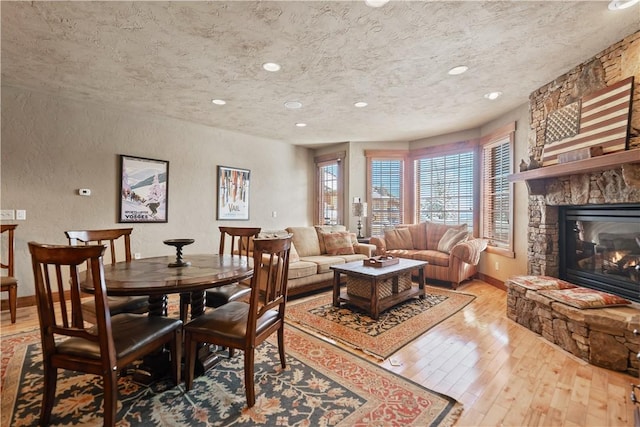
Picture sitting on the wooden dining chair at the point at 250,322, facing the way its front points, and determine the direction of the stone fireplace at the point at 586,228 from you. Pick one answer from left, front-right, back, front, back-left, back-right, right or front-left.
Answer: back-right

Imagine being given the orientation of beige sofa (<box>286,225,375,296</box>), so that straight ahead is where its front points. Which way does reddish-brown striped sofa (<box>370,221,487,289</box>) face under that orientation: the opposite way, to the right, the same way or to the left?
to the right

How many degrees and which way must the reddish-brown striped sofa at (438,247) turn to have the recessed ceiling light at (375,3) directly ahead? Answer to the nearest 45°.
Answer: approximately 45° to its left

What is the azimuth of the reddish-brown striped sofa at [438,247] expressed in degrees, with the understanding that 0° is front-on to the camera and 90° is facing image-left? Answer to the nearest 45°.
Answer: approximately 45°

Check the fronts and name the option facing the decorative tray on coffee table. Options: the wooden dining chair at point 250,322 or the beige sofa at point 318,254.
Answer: the beige sofa

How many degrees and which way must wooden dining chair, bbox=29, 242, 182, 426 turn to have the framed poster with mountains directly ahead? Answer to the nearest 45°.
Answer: approximately 45° to its left

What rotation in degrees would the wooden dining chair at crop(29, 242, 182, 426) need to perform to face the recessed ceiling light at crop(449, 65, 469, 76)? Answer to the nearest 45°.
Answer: approximately 45° to its right

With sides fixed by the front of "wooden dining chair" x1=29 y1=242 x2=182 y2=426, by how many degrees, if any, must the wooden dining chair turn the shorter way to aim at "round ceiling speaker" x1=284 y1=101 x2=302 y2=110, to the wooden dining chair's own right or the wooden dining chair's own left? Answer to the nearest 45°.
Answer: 0° — it already faces it

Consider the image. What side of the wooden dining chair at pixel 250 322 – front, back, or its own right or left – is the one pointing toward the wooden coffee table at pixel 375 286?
right

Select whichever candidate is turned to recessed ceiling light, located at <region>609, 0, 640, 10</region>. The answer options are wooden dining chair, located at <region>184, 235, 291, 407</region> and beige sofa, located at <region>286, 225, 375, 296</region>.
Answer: the beige sofa

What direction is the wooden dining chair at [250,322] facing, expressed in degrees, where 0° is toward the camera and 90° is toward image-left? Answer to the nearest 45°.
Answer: approximately 135°
